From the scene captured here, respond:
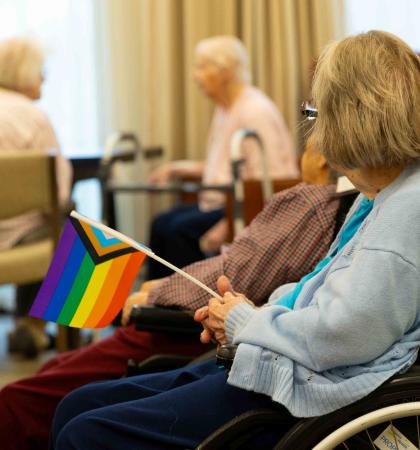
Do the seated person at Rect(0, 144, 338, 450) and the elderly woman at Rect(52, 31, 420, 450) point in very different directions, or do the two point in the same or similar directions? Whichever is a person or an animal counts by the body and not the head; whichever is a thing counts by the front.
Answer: same or similar directions

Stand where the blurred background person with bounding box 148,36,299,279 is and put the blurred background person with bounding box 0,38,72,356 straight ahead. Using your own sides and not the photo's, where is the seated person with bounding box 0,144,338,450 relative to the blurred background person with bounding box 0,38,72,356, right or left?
left

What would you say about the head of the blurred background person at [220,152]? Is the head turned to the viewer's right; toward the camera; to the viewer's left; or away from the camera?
to the viewer's left

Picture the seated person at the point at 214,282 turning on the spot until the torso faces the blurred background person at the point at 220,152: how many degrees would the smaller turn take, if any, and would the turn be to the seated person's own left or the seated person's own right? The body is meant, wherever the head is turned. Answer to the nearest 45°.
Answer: approximately 90° to the seated person's own right

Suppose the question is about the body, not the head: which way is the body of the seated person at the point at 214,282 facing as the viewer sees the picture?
to the viewer's left

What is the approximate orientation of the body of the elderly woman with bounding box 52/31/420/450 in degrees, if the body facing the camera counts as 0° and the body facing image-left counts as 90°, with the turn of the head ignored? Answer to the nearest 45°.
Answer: approximately 90°

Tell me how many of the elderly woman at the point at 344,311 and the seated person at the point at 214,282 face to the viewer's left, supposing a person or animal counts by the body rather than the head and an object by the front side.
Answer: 2

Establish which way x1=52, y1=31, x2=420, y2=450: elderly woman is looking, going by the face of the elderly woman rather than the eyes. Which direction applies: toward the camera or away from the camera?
away from the camera
